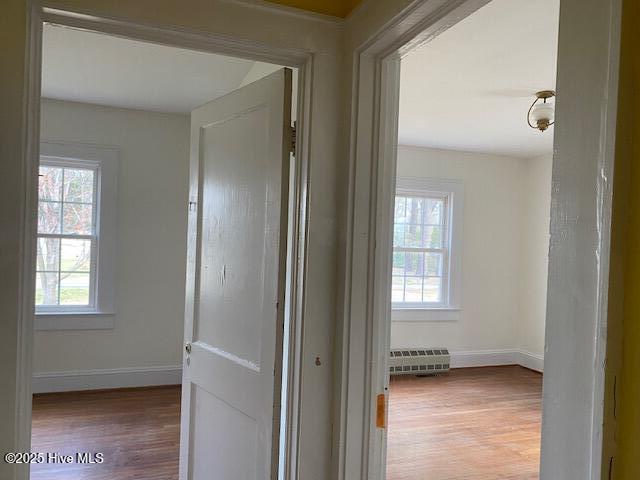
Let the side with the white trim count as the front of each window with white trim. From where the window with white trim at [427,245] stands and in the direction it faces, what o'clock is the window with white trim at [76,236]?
the window with white trim at [76,236] is roughly at 2 o'clock from the window with white trim at [427,245].

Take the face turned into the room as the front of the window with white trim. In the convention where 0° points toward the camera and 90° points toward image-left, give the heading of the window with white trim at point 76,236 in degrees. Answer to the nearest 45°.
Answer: approximately 0°

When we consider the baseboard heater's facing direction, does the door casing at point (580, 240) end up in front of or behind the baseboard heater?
in front

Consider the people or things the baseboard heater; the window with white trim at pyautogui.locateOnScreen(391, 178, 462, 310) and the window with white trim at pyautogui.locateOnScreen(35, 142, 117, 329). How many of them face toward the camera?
3

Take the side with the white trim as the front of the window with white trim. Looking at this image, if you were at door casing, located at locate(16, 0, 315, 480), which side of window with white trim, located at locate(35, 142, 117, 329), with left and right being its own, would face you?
front

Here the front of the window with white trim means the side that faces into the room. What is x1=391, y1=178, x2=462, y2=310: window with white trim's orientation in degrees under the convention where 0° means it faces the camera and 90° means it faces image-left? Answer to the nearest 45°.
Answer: approximately 0°

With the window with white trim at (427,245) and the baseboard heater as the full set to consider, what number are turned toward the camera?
2

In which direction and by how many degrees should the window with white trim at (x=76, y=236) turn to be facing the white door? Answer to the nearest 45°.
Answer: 0° — it already faces it
